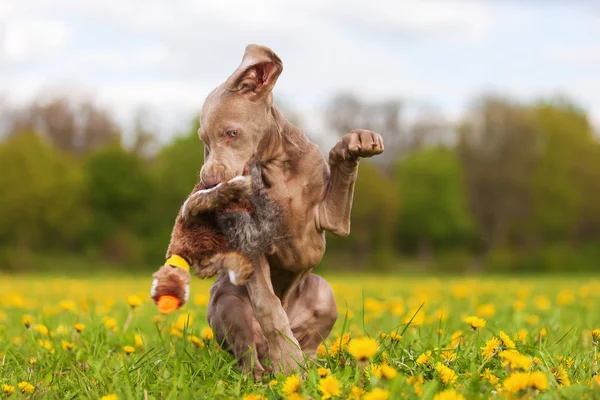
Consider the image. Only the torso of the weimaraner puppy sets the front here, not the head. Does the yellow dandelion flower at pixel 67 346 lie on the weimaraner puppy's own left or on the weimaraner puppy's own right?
on the weimaraner puppy's own right

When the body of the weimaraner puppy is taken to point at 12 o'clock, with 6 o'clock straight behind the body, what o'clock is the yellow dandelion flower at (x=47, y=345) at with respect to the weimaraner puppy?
The yellow dandelion flower is roughly at 4 o'clock from the weimaraner puppy.

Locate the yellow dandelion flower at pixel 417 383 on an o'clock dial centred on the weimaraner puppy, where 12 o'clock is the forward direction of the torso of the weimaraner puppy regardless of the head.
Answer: The yellow dandelion flower is roughly at 11 o'clock from the weimaraner puppy.

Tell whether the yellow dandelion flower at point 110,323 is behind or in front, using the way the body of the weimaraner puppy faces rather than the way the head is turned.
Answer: behind

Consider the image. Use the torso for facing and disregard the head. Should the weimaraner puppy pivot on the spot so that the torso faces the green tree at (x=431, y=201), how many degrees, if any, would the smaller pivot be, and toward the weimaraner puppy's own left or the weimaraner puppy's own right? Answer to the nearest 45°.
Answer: approximately 180°

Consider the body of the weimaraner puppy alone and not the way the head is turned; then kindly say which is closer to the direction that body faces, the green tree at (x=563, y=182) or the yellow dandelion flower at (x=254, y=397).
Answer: the yellow dandelion flower

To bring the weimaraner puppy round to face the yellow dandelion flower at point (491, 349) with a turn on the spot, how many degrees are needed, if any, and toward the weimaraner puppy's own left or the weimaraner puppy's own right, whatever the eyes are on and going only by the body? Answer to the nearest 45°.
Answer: approximately 90° to the weimaraner puppy's own left

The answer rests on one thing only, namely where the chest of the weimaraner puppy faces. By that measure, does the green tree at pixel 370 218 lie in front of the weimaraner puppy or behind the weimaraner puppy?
behind

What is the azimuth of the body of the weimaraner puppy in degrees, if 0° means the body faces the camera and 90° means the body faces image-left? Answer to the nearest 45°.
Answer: approximately 0°

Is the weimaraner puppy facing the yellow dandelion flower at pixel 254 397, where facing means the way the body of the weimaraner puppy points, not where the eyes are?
yes
